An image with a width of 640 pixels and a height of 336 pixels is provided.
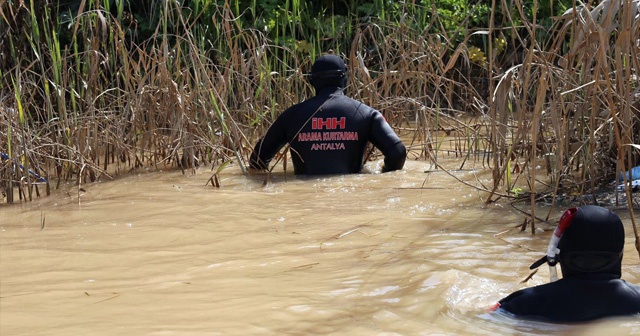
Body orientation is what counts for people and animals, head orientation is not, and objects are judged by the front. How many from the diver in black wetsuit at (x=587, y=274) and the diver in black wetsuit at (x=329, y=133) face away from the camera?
2

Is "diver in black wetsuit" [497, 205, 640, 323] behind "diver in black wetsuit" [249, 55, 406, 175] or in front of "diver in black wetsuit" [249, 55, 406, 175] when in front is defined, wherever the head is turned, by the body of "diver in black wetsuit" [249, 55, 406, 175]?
behind

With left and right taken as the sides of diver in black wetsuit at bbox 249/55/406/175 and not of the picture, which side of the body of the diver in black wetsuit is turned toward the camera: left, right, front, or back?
back

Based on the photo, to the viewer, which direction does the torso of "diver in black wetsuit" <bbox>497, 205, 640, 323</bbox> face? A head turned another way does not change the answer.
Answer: away from the camera

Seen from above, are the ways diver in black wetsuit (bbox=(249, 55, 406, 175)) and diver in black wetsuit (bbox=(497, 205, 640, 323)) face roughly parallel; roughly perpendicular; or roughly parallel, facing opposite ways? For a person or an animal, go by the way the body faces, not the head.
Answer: roughly parallel

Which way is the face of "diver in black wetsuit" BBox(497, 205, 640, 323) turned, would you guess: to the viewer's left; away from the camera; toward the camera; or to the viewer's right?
away from the camera

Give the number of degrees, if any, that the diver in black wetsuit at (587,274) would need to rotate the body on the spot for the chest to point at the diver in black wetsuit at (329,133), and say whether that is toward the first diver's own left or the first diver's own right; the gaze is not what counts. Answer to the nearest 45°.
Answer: approximately 45° to the first diver's own left

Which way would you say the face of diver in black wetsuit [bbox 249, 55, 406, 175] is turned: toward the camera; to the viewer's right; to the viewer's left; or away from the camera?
away from the camera
